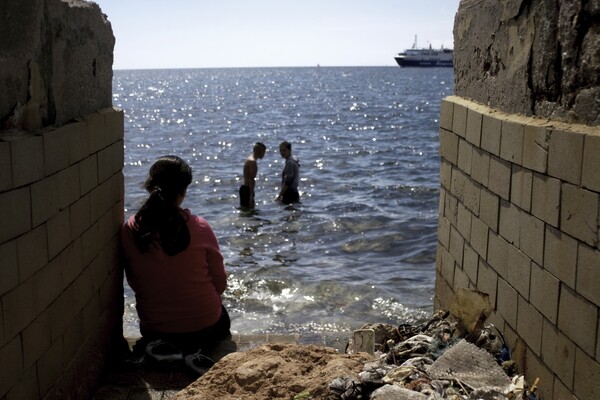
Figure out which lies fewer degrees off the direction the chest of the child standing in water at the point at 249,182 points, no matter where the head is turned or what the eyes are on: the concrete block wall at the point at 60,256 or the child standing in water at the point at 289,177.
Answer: the child standing in water

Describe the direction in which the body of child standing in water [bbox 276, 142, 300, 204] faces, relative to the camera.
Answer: to the viewer's left

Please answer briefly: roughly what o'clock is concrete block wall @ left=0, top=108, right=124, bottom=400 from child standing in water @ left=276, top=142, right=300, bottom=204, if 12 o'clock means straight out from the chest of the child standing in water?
The concrete block wall is roughly at 9 o'clock from the child standing in water.

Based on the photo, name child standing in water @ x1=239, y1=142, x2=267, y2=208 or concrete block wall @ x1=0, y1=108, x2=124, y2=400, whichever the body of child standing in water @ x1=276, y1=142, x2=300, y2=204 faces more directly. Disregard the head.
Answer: the child standing in water

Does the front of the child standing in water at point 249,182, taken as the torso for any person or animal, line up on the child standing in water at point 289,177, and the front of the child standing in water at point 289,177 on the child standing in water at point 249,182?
yes

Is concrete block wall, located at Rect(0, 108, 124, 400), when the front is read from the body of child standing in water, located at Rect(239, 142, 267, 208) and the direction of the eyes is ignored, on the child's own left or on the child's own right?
on the child's own right

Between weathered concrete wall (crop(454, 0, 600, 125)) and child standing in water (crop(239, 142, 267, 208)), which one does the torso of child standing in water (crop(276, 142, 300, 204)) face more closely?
the child standing in water

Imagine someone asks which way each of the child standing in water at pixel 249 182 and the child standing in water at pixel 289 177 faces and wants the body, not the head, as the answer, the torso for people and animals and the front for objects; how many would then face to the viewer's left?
1

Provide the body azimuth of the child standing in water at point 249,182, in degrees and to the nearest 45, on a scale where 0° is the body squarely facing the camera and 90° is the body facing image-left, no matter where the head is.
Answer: approximately 270°

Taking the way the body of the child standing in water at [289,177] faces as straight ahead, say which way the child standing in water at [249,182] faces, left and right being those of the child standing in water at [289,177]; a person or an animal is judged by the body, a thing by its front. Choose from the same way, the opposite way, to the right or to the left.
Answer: the opposite way

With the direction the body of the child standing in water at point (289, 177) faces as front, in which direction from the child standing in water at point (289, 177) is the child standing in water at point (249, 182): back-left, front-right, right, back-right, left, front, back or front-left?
front

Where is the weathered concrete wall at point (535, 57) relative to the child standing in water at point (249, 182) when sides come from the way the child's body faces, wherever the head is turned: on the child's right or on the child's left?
on the child's right
